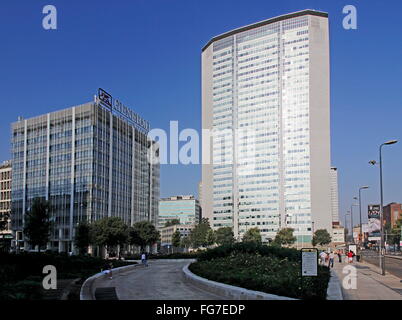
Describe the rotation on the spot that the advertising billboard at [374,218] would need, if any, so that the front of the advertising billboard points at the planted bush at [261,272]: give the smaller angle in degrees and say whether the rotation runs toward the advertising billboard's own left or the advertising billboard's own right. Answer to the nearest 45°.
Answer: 0° — it already faces it

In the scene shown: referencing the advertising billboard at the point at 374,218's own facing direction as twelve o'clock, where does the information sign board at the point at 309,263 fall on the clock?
The information sign board is roughly at 12 o'clock from the advertising billboard.

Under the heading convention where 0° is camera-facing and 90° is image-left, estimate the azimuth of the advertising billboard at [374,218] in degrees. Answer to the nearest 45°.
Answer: approximately 0°
